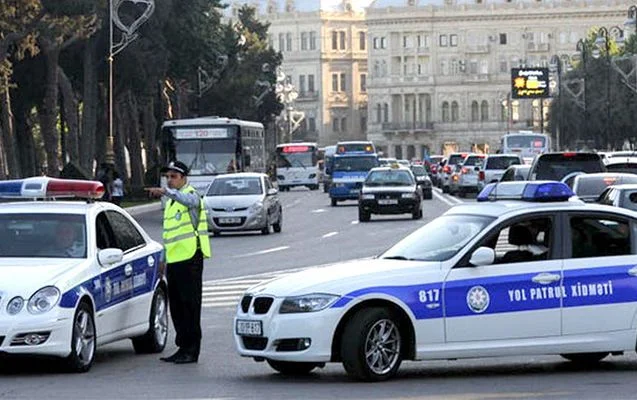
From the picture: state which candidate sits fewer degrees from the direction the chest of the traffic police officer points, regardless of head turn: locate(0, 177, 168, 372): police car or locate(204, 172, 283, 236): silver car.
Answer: the police car

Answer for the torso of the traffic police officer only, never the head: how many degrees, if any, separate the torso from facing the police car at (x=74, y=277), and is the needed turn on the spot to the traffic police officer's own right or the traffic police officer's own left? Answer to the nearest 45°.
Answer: approximately 45° to the traffic police officer's own right

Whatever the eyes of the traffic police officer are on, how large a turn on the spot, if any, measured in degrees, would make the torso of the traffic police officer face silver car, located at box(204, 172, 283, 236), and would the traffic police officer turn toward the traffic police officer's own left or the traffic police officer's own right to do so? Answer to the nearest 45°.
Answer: approximately 135° to the traffic police officer's own right

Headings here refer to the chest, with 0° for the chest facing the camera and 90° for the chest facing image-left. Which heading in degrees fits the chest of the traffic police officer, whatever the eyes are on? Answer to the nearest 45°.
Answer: approximately 45°

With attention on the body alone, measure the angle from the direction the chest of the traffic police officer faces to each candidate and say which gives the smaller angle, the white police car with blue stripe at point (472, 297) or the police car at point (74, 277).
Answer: the police car

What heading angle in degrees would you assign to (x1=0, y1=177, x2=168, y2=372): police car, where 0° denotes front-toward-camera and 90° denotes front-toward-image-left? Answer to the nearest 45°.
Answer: approximately 45°

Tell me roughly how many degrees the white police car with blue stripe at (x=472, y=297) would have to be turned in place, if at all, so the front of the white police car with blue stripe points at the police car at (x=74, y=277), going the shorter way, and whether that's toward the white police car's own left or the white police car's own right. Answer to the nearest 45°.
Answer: approximately 45° to the white police car's own right

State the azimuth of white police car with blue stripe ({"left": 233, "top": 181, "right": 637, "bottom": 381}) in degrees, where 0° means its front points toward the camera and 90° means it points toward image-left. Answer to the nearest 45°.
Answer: approximately 45°
